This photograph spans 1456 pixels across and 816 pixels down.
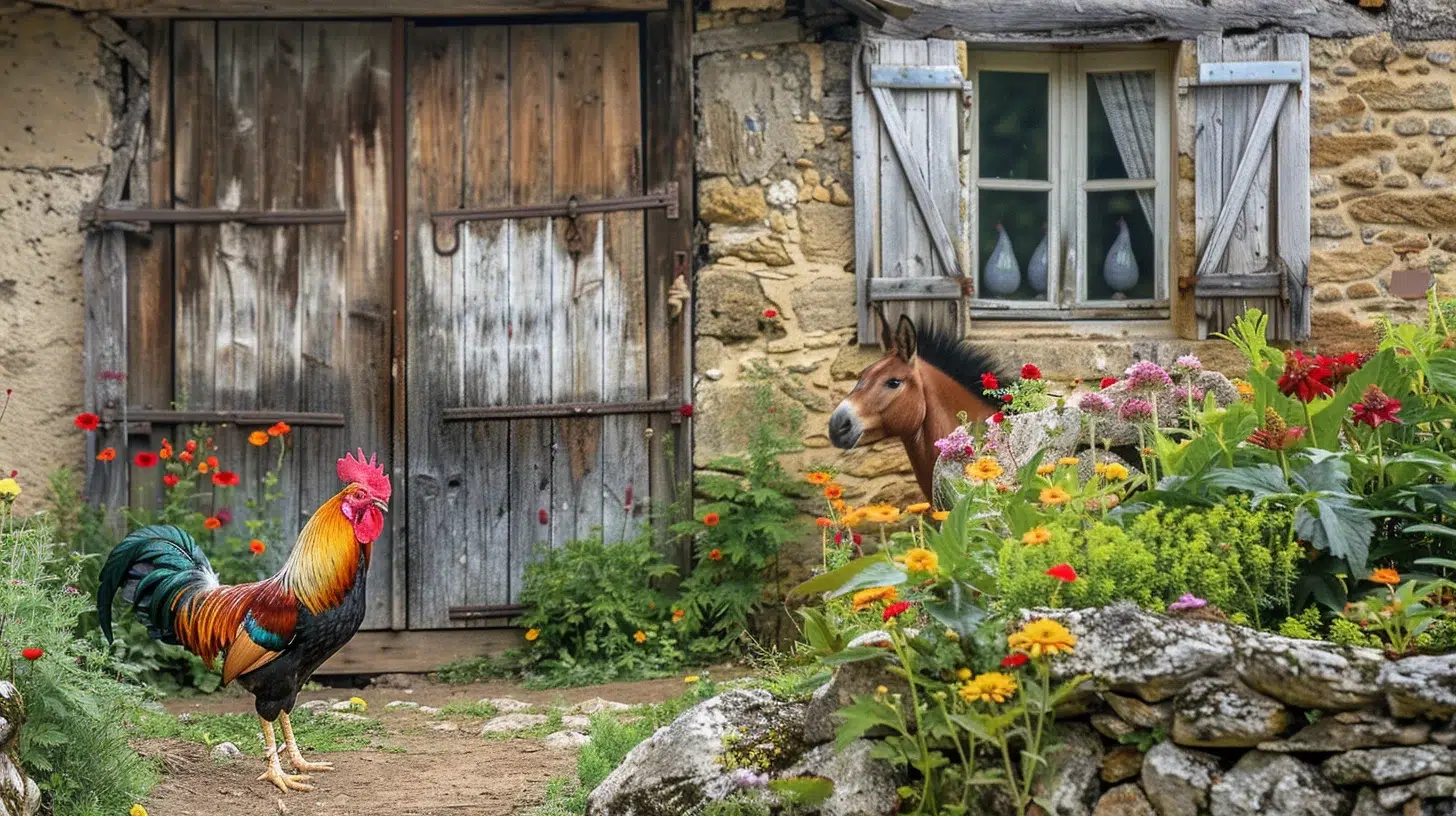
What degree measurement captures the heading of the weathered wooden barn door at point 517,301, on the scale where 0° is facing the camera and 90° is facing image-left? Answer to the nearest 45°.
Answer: approximately 0°

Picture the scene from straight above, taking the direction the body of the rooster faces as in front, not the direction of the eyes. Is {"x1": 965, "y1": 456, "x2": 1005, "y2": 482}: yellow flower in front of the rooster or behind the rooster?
in front

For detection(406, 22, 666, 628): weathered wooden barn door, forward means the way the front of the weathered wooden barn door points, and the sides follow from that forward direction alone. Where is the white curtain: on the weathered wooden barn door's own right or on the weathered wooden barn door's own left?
on the weathered wooden barn door's own left

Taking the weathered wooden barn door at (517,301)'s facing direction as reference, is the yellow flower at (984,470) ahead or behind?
ahead

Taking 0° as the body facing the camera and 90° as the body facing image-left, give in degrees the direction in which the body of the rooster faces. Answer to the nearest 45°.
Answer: approximately 270°

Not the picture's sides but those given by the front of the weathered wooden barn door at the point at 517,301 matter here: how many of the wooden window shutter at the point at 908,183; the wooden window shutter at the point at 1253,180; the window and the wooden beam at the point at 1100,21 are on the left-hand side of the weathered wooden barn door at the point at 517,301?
4

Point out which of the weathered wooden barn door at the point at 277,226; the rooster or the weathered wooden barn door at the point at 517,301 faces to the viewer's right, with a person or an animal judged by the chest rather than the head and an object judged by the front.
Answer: the rooster

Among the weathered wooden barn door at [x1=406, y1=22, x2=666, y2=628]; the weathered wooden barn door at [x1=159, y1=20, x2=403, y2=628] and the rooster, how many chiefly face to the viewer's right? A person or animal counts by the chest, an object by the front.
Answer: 1

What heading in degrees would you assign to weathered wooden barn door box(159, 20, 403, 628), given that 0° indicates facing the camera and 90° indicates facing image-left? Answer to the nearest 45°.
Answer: approximately 0°

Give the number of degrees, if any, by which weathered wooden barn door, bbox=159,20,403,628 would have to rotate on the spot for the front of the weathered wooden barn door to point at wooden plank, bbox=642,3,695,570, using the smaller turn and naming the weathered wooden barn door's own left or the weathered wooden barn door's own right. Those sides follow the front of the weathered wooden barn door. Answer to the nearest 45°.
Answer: approximately 90° to the weathered wooden barn door's own left

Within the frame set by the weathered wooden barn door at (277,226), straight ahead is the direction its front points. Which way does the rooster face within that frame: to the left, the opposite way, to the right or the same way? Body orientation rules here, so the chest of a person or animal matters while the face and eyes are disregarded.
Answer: to the left

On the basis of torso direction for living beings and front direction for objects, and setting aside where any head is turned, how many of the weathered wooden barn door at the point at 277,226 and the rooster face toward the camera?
1
